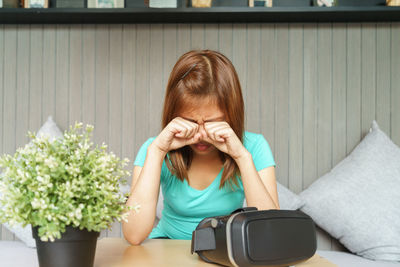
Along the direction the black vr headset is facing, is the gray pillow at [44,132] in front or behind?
behind

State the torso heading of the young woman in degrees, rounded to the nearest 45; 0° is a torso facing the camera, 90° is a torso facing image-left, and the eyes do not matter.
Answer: approximately 0°

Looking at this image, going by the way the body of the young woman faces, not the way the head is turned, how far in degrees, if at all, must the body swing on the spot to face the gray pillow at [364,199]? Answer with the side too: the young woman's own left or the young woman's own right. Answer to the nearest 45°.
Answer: approximately 135° to the young woman's own left
